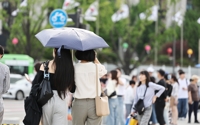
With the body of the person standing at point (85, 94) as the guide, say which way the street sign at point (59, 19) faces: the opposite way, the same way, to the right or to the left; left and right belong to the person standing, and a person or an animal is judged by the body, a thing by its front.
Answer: the opposite way

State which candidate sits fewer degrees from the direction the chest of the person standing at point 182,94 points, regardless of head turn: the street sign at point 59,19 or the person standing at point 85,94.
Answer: the person standing at point 85,94

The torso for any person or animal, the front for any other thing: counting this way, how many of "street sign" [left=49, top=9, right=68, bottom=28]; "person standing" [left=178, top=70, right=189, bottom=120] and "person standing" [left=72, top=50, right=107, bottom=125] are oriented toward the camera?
2

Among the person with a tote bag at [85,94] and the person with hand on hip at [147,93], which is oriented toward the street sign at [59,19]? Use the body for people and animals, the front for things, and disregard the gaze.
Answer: the person with a tote bag at [85,94]

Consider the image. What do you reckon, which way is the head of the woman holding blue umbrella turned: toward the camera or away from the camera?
away from the camera

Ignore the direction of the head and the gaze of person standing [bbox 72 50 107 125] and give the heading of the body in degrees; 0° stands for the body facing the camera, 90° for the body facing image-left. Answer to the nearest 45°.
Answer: approximately 180°

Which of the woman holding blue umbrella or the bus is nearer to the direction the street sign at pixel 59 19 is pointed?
the woman holding blue umbrella

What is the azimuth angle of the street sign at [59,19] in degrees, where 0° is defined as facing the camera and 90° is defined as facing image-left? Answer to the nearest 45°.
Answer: approximately 0°

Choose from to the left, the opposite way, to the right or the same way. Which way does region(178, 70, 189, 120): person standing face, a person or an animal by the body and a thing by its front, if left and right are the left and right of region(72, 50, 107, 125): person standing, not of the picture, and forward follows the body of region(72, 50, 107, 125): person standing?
the opposite way

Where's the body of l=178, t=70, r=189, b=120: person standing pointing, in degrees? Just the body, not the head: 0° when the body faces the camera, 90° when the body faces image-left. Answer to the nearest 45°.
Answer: approximately 0°

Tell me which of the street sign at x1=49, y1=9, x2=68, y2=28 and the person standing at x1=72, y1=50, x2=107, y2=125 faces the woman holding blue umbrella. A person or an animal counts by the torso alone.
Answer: the street sign

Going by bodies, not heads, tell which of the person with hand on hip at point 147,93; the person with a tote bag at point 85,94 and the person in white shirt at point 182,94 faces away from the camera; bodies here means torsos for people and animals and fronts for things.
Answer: the person with a tote bag at point 85,94
